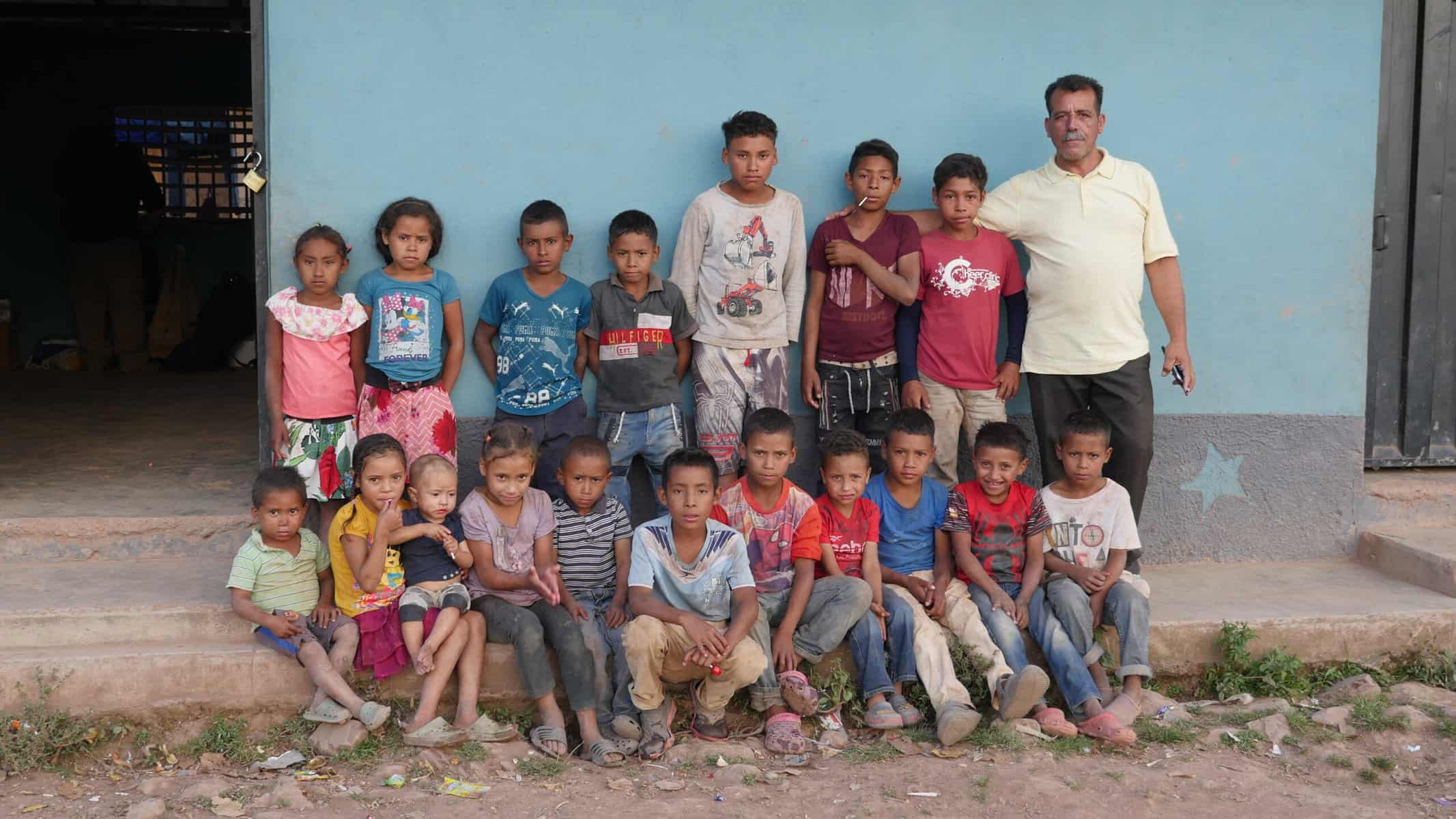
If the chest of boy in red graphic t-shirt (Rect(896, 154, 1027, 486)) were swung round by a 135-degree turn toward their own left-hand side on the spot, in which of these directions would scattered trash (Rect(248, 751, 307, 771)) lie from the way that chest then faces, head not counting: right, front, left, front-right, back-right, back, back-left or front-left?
back

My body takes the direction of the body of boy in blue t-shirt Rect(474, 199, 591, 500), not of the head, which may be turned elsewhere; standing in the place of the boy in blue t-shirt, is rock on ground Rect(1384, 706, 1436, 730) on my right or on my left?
on my left

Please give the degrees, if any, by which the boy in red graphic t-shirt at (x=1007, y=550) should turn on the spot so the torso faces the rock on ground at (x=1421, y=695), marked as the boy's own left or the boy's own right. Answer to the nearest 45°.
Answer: approximately 90° to the boy's own left

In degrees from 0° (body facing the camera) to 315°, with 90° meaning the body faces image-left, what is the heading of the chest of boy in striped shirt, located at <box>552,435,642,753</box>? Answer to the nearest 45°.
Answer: approximately 0°

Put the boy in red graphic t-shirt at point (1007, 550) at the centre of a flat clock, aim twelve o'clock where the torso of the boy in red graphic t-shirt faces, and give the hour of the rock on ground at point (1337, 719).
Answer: The rock on ground is roughly at 9 o'clock from the boy in red graphic t-shirt.

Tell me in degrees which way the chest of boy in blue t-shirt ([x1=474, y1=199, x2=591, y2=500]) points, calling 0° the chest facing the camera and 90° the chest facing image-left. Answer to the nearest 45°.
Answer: approximately 0°

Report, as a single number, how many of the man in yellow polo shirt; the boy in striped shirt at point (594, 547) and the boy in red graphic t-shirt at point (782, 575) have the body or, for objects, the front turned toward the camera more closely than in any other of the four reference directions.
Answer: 3

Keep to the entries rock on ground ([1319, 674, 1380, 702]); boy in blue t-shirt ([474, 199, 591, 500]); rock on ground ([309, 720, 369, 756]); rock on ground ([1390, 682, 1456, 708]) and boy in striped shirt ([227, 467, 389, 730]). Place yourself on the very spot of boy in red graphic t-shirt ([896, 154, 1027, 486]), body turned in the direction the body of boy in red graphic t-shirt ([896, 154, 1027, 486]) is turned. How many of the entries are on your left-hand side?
2

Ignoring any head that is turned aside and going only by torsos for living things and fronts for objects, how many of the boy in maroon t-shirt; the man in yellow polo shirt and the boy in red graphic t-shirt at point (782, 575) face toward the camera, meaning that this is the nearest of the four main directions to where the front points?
3

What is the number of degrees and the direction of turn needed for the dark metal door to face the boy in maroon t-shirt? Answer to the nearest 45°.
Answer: approximately 45° to its right

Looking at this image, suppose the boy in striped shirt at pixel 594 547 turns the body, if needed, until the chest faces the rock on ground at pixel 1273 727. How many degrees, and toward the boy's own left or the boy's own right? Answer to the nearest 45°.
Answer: approximately 90° to the boy's own left
